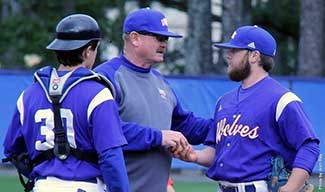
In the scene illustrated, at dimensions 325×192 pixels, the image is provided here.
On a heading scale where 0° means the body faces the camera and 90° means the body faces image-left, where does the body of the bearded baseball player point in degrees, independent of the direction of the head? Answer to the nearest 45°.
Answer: approximately 45°

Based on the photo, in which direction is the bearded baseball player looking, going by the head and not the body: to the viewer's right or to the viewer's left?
to the viewer's left
